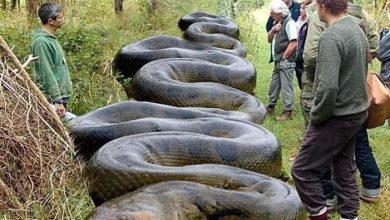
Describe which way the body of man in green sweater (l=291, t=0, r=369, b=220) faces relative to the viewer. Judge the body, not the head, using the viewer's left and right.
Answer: facing away from the viewer and to the left of the viewer

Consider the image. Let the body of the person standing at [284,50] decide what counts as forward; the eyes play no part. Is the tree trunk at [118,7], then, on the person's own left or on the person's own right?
on the person's own right

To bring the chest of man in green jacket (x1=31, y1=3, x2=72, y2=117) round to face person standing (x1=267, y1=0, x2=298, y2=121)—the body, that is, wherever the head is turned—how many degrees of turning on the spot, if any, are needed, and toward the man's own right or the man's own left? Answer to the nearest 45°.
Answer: approximately 45° to the man's own left

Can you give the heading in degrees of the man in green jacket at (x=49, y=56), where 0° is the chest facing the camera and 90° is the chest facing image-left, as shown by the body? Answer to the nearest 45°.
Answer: approximately 270°

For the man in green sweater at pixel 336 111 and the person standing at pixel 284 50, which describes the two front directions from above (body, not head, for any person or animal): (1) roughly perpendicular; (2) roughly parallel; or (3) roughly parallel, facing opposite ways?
roughly perpendicular

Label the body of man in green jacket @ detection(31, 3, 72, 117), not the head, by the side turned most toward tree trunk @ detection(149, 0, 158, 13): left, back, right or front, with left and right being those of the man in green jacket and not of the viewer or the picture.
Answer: left

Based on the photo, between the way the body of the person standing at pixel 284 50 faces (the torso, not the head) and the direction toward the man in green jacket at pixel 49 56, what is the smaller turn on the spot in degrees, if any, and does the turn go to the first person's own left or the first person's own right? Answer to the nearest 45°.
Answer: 0° — they already face them

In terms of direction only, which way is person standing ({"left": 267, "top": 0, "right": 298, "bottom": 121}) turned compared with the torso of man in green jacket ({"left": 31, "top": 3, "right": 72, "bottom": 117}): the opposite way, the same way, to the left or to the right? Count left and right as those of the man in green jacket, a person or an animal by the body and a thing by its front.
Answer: the opposite way

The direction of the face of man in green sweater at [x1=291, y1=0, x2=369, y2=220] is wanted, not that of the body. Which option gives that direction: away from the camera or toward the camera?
away from the camera

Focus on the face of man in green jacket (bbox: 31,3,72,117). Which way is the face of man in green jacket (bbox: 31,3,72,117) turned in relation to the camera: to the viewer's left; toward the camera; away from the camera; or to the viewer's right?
to the viewer's right

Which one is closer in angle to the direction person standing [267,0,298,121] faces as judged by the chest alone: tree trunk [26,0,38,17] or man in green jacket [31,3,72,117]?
the man in green jacket
